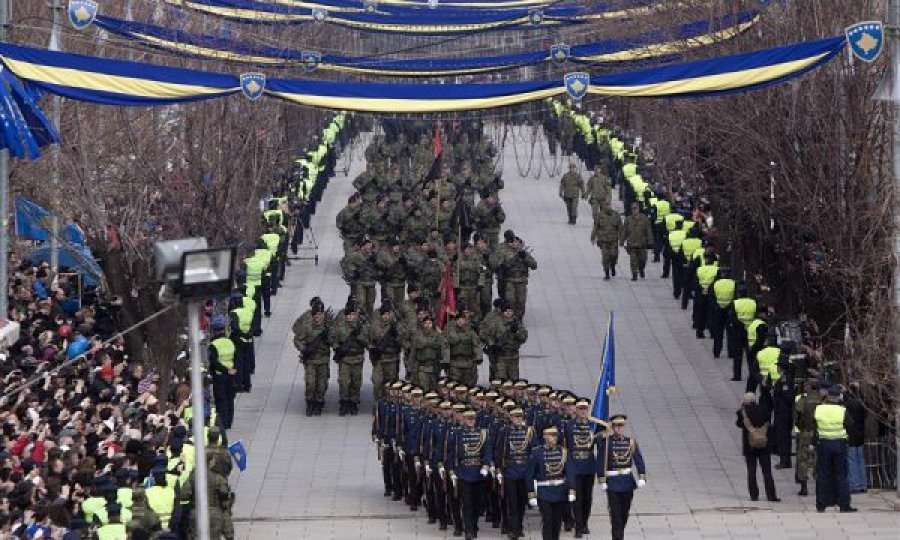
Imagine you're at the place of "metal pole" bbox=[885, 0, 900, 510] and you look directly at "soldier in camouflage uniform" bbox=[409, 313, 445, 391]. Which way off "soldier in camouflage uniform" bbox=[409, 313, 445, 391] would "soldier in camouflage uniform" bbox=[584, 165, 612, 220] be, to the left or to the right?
right

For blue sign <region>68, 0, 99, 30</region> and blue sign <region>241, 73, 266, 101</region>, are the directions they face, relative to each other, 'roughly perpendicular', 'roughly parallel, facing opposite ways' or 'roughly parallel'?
roughly parallel

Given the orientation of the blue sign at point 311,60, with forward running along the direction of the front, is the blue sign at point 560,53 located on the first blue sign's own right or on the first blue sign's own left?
on the first blue sign's own left

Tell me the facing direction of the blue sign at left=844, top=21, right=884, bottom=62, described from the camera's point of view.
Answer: facing the viewer

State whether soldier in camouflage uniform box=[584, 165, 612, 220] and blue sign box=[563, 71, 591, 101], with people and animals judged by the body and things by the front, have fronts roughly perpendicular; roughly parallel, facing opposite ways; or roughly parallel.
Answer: roughly parallel

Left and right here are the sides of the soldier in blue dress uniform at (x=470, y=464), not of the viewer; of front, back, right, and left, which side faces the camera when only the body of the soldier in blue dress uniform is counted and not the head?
front

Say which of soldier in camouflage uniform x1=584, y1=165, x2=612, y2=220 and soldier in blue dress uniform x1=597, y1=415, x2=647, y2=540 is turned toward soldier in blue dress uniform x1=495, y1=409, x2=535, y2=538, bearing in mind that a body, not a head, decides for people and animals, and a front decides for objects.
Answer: the soldier in camouflage uniform

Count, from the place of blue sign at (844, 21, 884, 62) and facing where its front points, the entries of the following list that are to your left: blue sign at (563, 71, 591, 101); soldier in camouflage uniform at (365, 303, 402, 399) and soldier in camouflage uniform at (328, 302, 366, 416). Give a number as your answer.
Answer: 0

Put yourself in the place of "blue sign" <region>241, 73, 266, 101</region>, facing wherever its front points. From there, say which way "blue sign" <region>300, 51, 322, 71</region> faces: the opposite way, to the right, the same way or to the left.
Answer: the same way

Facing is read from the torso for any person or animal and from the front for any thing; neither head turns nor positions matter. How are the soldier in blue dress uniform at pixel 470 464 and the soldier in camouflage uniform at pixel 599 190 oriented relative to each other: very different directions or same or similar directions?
same or similar directions

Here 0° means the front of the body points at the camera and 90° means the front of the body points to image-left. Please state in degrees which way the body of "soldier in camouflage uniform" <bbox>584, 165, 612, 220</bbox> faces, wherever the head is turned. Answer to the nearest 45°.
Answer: approximately 0°

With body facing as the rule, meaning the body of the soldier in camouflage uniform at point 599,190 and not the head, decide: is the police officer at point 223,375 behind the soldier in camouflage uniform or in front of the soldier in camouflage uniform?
in front

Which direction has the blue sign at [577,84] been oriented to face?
toward the camera
